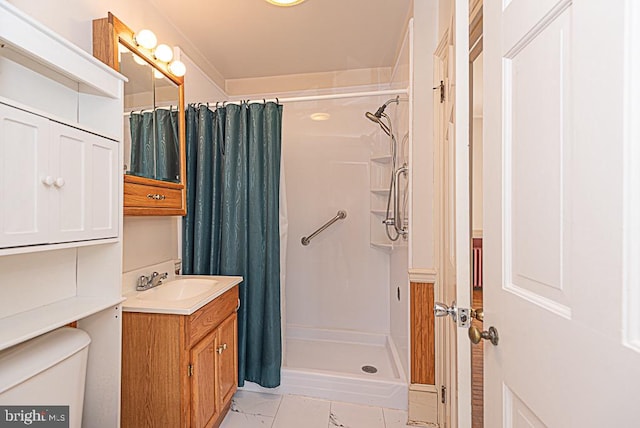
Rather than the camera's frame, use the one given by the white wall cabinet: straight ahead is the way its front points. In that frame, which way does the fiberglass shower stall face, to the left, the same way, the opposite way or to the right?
to the right

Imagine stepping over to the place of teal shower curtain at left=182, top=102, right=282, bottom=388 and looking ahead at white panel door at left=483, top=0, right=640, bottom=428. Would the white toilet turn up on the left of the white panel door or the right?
right

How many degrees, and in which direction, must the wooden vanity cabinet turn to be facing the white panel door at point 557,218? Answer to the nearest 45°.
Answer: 0° — it already faces it

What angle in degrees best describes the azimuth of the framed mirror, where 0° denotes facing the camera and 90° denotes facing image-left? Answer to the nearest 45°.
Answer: approximately 315°

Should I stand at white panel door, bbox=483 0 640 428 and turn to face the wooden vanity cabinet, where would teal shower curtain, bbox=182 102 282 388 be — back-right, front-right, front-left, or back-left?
front-right

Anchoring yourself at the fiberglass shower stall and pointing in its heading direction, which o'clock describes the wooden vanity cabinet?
The wooden vanity cabinet is roughly at 1 o'clock from the fiberglass shower stall.

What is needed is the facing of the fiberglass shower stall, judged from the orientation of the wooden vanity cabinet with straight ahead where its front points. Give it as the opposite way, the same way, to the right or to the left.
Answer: to the right

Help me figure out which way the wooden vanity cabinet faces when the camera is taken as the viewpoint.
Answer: facing the viewer and to the right of the viewer

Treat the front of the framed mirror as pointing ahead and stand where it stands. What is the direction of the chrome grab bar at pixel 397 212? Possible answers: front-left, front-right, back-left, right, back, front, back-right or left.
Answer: front-left

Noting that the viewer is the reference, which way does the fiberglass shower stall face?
facing the viewer

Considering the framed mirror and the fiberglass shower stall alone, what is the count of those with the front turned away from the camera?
0

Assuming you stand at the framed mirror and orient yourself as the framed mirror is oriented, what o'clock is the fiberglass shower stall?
The fiberglass shower stall is roughly at 10 o'clock from the framed mirror.

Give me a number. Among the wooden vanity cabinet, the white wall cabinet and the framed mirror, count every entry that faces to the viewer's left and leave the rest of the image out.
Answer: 0

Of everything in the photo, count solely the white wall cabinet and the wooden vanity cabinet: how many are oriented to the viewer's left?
0
